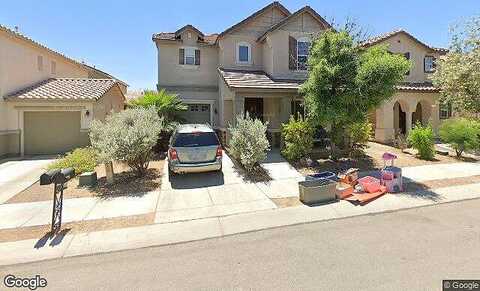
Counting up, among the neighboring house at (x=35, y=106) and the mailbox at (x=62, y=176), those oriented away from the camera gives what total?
0

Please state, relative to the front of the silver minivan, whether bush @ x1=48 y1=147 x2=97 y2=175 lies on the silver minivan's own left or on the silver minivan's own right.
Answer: on the silver minivan's own left

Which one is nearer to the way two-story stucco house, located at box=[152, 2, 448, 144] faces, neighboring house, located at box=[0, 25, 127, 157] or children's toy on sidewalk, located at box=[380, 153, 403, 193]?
the children's toy on sidewalk

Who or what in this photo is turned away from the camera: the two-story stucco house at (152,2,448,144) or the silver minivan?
the silver minivan

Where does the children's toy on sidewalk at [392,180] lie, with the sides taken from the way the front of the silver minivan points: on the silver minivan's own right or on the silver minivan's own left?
on the silver minivan's own right

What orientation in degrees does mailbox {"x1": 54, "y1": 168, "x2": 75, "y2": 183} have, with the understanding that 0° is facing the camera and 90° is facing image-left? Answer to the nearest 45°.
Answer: approximately 45°

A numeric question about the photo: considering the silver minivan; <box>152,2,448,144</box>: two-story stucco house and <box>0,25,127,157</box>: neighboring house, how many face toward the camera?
2

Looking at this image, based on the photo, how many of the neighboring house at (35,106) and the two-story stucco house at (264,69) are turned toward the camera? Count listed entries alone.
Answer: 2

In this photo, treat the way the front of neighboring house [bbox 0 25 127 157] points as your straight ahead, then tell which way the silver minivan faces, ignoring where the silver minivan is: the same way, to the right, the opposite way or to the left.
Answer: the opposite way

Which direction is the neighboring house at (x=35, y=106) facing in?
toward the camera

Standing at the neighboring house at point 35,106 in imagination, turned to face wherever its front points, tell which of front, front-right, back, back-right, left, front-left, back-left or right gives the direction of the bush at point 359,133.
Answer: front-left

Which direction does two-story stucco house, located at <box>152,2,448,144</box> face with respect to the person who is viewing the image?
facing the viewer

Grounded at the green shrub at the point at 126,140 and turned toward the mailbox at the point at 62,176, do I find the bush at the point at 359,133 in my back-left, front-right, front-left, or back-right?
back-left

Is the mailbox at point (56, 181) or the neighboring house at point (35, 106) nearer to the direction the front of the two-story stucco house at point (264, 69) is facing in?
the mailbox

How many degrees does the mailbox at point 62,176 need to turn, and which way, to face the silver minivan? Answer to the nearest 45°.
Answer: approximately 180°

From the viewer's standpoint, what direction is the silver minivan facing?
away from the camera
